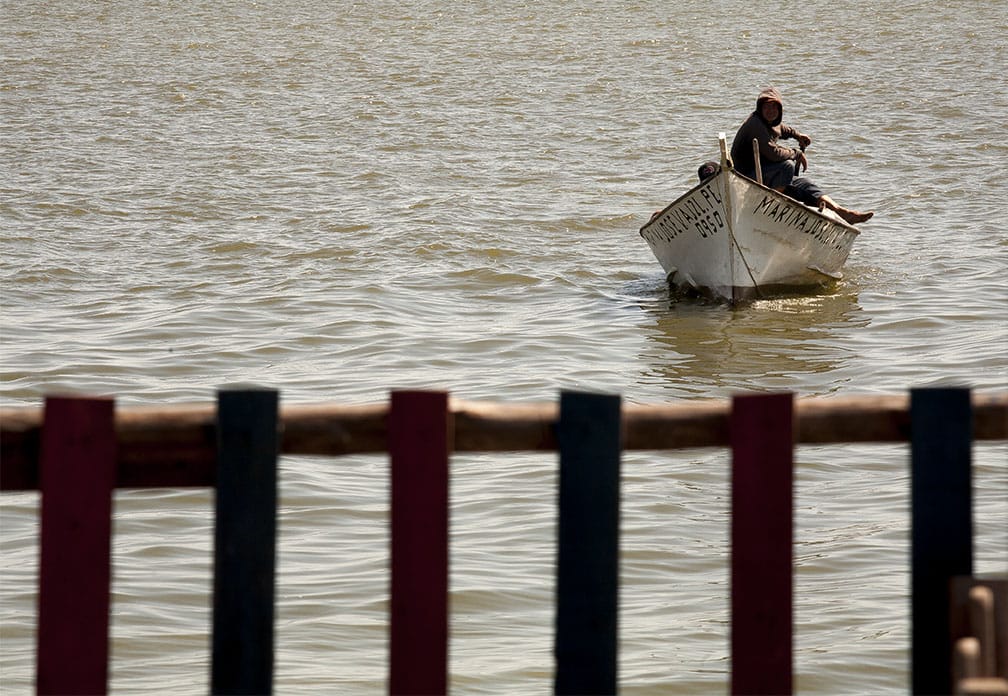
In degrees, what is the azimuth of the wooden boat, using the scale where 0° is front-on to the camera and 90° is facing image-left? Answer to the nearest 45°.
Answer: approximately 0°
